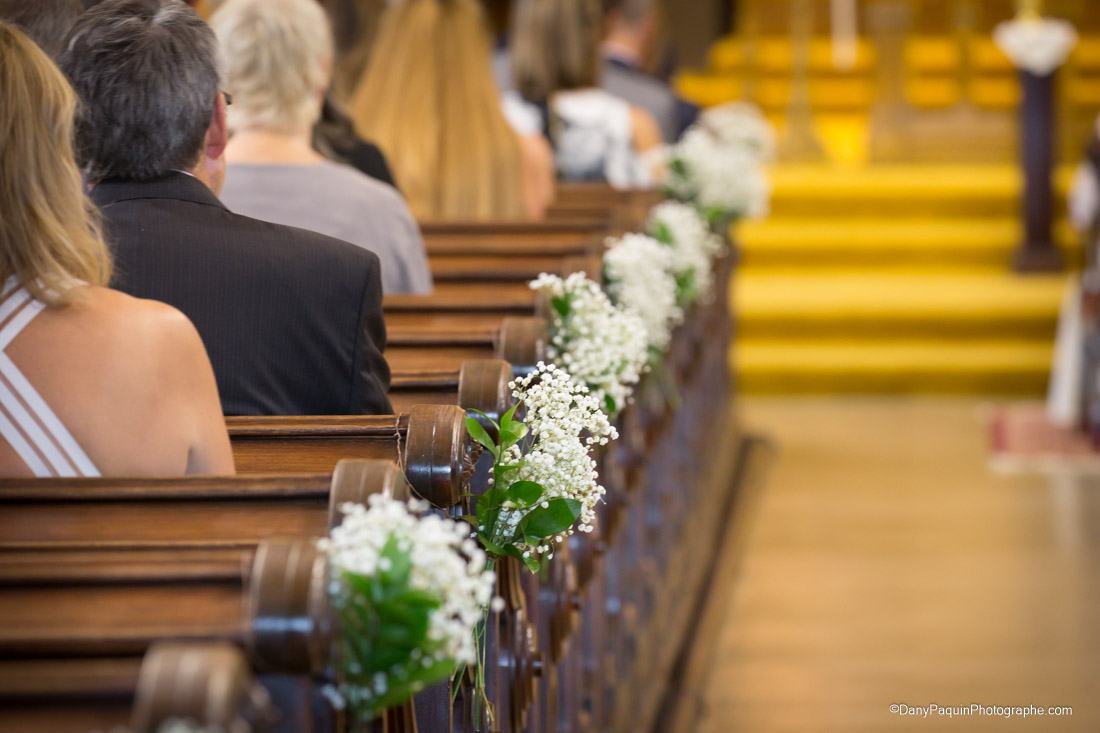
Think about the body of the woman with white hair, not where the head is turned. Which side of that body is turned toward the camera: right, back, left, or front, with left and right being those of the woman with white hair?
back

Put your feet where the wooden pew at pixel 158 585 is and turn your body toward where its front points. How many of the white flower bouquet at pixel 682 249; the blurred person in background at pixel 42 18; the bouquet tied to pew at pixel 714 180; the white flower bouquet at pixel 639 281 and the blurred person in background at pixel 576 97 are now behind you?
0

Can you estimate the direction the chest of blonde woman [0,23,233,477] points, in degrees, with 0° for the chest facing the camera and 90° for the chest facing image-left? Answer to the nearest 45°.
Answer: approximately 180°

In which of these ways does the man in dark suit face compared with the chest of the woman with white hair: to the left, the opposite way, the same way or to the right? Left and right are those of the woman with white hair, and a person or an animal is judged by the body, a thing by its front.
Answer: the same way

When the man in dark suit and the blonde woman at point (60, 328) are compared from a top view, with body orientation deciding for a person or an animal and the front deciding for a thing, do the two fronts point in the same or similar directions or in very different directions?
same or similar directions

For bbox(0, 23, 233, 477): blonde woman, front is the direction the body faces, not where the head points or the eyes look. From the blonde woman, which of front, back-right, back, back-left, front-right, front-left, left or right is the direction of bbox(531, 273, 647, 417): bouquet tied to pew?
front-right

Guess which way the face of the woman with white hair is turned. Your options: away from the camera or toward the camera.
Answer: away from the camera

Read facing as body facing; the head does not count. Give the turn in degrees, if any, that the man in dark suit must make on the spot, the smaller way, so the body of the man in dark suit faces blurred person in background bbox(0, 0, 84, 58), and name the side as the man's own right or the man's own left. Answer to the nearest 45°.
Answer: approximately 45° to the man's own left

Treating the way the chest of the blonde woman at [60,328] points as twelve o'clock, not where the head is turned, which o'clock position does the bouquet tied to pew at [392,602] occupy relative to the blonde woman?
The bouquet tied to pew is roughly at 5 o'clock from the blonde woman.

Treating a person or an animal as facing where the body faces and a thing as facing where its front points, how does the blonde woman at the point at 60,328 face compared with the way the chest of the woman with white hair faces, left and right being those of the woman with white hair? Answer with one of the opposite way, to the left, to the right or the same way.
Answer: the same way

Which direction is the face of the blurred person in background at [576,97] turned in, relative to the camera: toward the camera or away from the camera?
away from the camera

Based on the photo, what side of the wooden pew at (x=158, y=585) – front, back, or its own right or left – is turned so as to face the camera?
back

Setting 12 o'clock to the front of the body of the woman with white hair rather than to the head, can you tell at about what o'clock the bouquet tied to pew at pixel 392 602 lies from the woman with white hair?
The bouquet tied to pew is roughly at 6 o'clock from the woman with white hair.

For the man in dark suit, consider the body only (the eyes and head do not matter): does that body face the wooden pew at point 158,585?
no

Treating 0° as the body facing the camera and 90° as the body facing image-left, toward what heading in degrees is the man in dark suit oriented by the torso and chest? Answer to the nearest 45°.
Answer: approximately 180°
